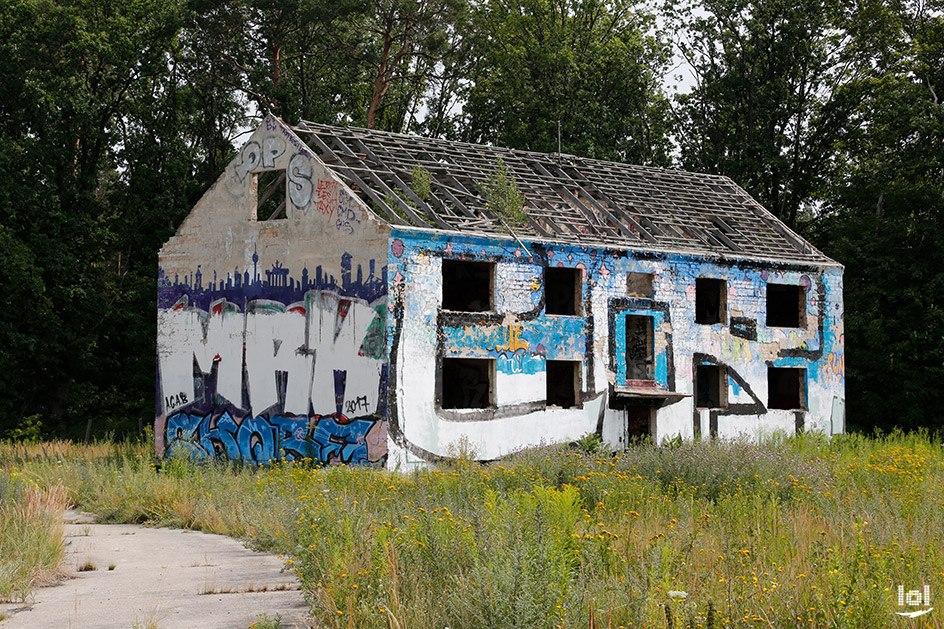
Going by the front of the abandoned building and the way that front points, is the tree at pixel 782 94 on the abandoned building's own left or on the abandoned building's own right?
on the abandoned building's own left

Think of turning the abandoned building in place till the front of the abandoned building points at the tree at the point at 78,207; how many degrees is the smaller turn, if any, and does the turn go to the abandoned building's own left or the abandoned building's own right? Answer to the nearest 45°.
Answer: approximately 180°

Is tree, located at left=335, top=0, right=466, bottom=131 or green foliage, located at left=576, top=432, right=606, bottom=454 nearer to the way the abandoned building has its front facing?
the green foliage

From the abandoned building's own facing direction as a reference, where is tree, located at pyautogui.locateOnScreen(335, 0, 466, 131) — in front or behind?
behind

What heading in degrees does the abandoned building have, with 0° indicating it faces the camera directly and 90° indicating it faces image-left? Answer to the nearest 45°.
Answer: approximately 315°

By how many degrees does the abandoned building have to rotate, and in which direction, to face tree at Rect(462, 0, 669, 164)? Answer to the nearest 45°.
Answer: approximately 135° to its left

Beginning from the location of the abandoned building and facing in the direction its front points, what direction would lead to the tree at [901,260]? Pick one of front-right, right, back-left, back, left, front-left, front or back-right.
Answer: left
